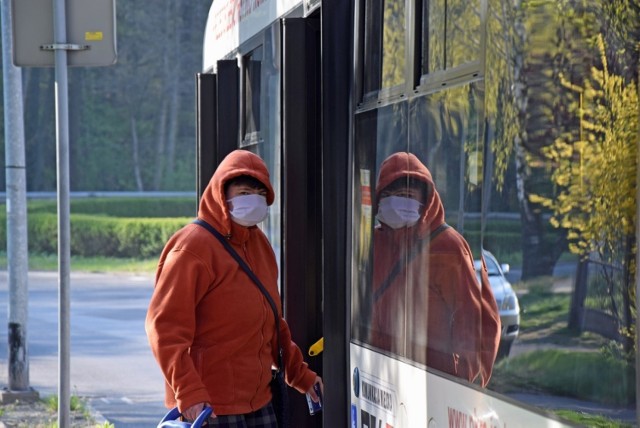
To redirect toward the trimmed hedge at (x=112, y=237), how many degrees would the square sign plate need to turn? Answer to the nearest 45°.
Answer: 0° — it already faces it

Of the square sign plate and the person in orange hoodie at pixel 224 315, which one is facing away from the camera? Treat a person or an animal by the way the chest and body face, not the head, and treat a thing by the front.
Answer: the square sign plate

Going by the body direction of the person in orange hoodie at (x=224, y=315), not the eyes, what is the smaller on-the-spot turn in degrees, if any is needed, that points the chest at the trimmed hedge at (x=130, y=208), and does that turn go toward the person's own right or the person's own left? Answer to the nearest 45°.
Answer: approximately 135° to the person's own left

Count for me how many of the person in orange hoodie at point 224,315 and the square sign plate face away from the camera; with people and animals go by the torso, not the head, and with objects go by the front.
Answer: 1

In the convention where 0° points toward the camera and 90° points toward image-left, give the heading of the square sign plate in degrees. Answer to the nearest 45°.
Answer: approximately 180°
